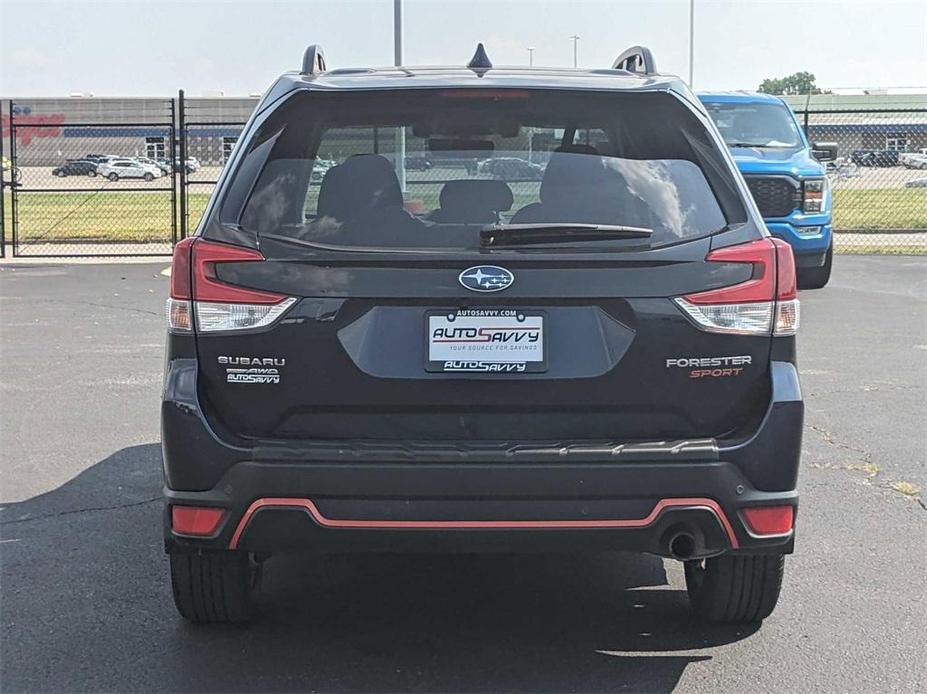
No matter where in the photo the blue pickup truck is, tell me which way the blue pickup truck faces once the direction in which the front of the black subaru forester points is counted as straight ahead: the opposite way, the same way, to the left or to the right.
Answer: the opposite way

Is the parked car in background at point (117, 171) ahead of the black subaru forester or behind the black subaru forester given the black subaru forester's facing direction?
ahead

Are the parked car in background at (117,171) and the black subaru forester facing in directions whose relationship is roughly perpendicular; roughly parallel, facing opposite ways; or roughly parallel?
roughly perpendicular

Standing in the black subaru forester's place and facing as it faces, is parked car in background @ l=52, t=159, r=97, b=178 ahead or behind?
ahead

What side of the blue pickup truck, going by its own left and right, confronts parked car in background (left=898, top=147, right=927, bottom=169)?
back

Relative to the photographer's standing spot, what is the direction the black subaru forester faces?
facing away from the viewer
